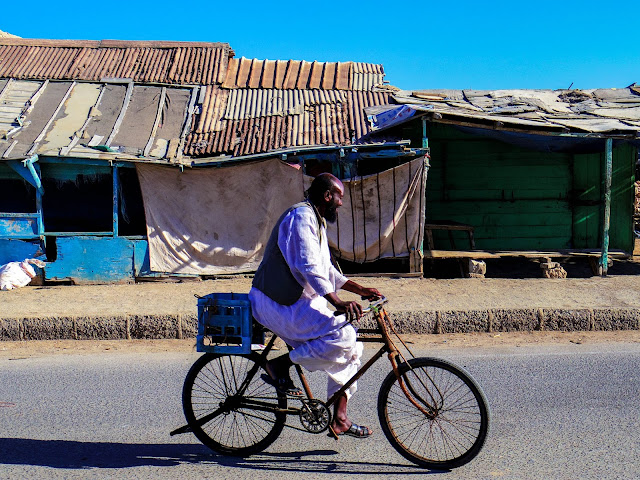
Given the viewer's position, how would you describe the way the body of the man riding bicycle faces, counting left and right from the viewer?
facing to the right of the viewer

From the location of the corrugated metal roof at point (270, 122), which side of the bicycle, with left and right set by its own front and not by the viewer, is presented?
left

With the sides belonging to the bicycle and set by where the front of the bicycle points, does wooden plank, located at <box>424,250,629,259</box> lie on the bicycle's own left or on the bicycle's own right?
on the bicycle's own left

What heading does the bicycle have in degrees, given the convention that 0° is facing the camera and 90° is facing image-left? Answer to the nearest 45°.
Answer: approximately 270°

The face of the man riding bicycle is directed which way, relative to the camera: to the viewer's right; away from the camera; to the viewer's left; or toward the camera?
to the viewer's right

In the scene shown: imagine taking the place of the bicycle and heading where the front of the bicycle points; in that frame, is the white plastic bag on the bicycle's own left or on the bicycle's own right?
on the bicycle's own left

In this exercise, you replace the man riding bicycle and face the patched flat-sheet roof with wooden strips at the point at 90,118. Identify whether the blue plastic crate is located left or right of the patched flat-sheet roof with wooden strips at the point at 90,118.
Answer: left

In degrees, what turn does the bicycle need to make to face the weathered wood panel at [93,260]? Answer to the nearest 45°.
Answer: approximately 135° to its left

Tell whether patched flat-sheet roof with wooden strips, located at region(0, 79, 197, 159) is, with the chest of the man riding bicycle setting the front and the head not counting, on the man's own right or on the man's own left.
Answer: on the man's own left
